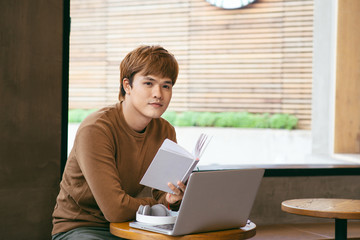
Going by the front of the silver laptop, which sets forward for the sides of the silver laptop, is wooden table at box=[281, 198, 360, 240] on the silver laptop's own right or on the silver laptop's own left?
on the silver laptop's own right

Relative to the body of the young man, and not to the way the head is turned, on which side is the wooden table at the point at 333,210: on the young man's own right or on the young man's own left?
on the young man's own left

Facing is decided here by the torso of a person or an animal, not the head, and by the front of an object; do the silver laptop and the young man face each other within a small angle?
yes

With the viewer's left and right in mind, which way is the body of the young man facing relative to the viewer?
facing the viewer and to the right of the viewer

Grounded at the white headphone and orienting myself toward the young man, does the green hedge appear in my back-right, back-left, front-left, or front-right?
front-right

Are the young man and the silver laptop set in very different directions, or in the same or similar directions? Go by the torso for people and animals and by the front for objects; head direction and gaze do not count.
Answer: very different directions

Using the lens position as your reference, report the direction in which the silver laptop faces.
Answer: facing away from the viewer and to the left of the viewer
